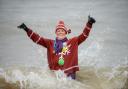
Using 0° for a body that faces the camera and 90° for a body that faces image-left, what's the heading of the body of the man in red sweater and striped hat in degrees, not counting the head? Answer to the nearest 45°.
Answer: approximately 0°
